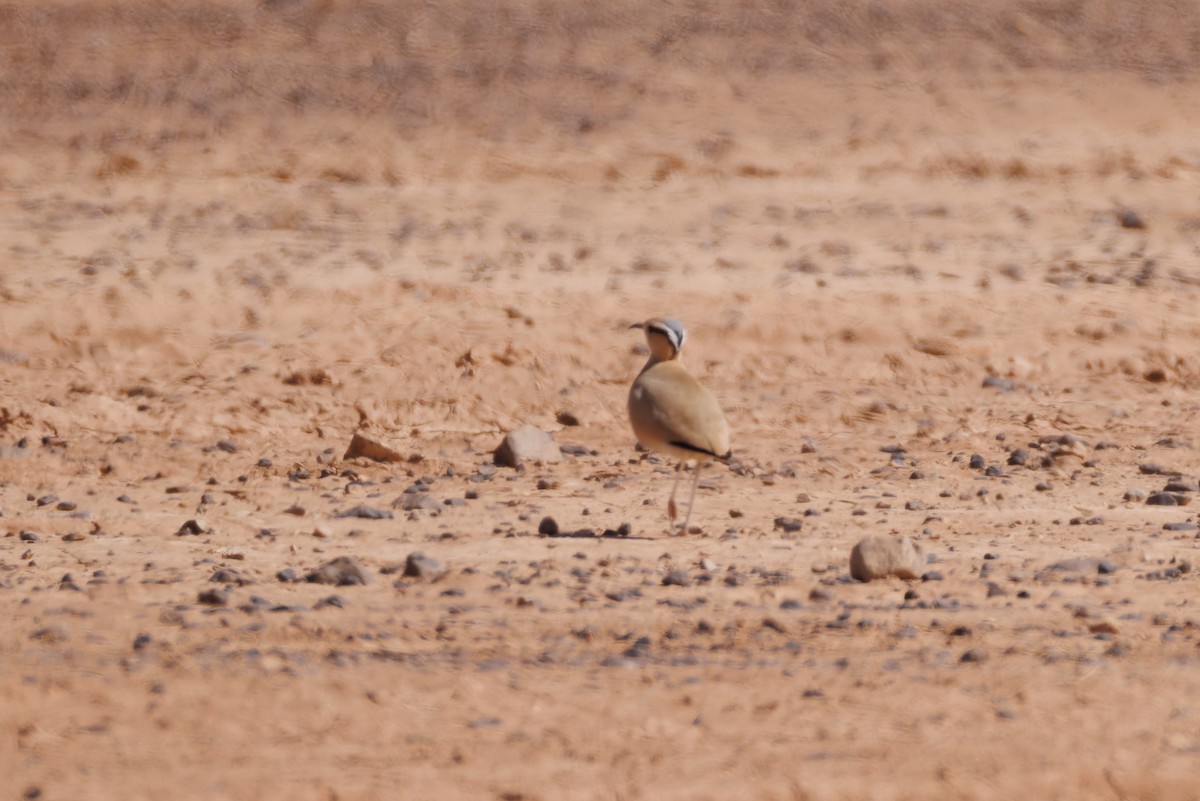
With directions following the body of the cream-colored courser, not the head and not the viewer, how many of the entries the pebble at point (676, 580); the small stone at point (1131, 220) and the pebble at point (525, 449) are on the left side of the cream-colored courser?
1

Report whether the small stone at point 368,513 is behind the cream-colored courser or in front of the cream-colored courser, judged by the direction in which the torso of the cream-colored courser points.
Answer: in front

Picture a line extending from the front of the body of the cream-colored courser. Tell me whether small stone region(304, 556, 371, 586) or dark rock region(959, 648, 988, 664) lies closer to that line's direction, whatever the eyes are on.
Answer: the small stone

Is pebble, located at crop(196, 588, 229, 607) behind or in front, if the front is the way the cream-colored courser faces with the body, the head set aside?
in front

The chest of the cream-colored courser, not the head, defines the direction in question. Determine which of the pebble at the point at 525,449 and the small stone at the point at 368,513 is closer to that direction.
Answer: the small stone

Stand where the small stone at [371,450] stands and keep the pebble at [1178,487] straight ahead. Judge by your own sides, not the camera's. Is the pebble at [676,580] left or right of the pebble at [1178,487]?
right

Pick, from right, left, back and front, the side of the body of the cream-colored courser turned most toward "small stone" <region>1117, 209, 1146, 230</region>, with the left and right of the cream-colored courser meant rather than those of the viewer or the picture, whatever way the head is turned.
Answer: right

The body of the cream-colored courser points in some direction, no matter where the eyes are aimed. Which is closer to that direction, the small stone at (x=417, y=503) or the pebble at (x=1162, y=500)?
the small stone

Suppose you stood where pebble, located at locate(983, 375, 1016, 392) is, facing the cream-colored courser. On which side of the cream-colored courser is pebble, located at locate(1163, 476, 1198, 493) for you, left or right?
left

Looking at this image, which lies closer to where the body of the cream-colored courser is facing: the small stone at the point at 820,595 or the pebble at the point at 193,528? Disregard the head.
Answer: the pebble

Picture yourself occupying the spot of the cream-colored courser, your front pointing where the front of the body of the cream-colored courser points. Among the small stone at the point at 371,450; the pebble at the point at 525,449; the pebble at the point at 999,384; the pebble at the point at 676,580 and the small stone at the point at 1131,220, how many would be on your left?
1

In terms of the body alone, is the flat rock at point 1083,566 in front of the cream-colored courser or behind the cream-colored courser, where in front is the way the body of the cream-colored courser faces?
behind

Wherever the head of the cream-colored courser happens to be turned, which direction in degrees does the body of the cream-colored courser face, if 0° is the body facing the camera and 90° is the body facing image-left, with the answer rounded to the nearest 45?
approximately 90°

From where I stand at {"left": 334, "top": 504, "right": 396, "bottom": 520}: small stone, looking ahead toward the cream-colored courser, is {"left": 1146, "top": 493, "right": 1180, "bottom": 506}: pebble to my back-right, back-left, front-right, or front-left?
front-left
